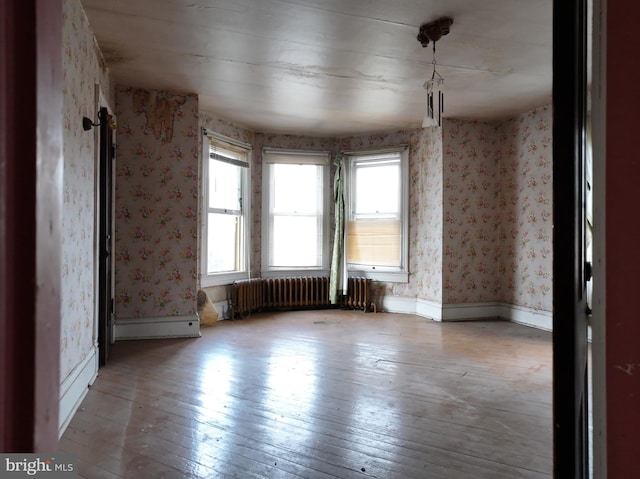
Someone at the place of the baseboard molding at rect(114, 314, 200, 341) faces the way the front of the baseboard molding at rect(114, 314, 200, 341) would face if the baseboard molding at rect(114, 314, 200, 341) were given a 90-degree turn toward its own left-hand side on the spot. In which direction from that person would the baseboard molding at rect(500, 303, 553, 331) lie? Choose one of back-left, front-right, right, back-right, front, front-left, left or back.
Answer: front

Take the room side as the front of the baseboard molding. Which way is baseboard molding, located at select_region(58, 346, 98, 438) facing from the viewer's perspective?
to the viewer's right

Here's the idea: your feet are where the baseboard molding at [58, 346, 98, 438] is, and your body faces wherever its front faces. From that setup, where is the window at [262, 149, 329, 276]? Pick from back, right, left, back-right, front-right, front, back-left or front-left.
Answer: front-left

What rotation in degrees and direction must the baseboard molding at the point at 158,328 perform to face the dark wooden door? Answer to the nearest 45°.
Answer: approximately 45° to its right

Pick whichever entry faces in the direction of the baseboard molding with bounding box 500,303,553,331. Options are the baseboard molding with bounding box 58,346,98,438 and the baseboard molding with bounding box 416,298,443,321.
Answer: the baseboard molding with bounding box 58,346,98,438

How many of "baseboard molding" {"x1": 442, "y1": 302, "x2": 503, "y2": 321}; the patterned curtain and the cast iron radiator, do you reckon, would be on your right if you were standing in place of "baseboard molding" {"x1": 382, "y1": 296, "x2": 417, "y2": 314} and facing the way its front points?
2

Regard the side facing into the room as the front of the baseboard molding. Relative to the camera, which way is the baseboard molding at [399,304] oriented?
toward the camera

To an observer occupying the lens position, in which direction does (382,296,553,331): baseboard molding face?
facing the viewer

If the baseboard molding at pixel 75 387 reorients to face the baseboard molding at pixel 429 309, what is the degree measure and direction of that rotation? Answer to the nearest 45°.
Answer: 0° — it already faces it

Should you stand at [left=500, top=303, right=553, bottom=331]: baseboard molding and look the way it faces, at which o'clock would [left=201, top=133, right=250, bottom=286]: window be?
The window is roughly at 1 o'clock from the baseboard molding.

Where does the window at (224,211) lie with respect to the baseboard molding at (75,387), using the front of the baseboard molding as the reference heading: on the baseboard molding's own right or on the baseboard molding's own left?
on the baseboard molding's own left

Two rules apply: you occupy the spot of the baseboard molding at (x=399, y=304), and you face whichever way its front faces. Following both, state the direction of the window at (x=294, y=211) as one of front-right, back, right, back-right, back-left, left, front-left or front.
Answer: right

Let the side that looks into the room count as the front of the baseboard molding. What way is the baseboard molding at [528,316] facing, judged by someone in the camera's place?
facing the viewer and to the left of the viewer

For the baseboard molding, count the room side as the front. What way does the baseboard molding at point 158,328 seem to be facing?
toward the camera
